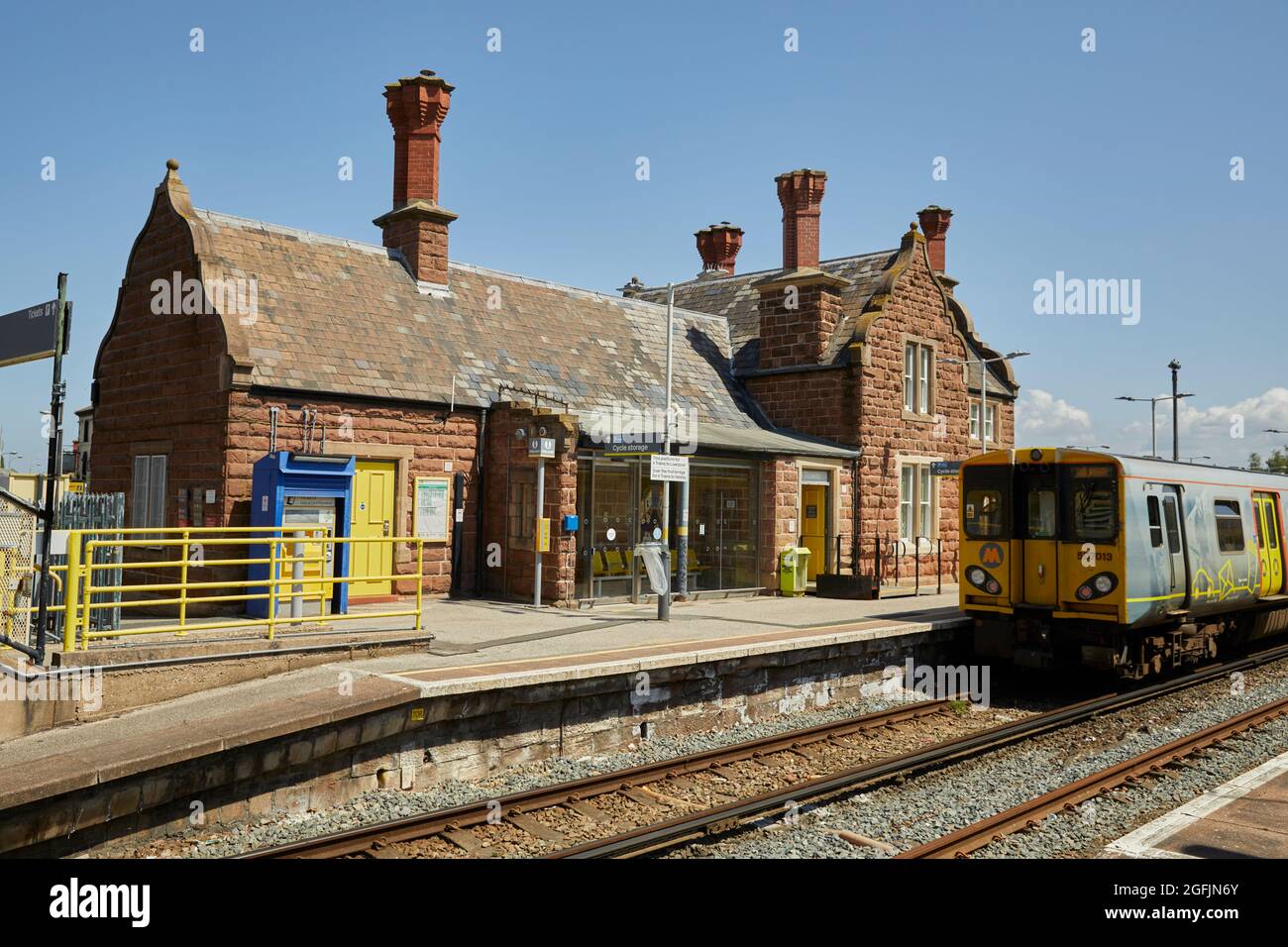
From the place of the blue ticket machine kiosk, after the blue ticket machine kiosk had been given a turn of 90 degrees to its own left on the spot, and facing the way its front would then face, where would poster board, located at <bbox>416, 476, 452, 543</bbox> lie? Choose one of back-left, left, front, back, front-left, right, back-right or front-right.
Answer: front

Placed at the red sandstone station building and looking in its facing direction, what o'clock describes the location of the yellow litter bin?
The yellow litter bin is roughly at 10 o'clock from the red sandstone station building.

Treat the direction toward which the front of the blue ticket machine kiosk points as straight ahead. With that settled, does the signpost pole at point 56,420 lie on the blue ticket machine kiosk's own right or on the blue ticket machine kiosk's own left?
on the blue ticket machine kiosk's own right

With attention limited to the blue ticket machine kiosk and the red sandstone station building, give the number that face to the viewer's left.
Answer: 0

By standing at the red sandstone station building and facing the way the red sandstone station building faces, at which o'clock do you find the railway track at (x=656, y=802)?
The railway track is roughly at 1 o'clock from the red sandstone station building.

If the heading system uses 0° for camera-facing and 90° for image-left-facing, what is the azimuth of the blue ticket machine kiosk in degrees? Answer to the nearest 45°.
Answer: approximately 315°

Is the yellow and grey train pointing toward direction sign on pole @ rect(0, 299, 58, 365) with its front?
yes

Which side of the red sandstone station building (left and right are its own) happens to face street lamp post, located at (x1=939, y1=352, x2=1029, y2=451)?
left

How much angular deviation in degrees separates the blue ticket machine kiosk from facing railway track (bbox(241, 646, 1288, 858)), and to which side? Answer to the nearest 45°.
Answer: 0° — it already faces it

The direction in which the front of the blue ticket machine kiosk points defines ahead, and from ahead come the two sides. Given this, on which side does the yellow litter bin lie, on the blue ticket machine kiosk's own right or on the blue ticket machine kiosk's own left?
on the blue ticket machine kiosk's own left

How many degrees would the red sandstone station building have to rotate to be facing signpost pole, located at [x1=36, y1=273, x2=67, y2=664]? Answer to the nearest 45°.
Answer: approximately 45° to its right

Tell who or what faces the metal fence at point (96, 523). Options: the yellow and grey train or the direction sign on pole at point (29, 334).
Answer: the yellow and grey train

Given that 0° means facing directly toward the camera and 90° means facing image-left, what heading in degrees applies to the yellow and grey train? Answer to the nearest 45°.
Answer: approximately 45°
